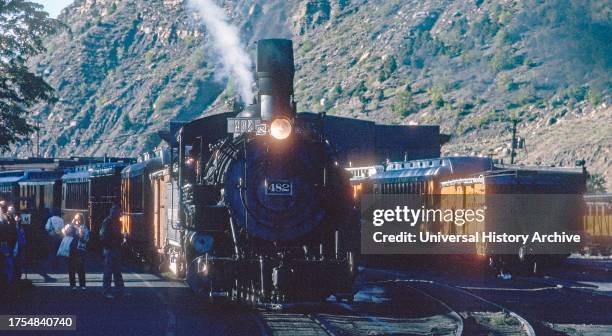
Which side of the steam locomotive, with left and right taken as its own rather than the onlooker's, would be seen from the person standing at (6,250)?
right

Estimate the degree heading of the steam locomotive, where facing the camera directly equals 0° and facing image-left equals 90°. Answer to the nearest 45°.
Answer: approximately 0°

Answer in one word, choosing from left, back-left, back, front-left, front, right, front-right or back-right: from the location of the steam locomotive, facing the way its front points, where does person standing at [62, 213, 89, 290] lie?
back-right

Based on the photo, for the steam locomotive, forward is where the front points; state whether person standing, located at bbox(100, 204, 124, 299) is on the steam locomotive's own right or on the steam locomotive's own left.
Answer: on the steam locomotive's own right

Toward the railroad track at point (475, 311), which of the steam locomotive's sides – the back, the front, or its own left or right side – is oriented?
front
